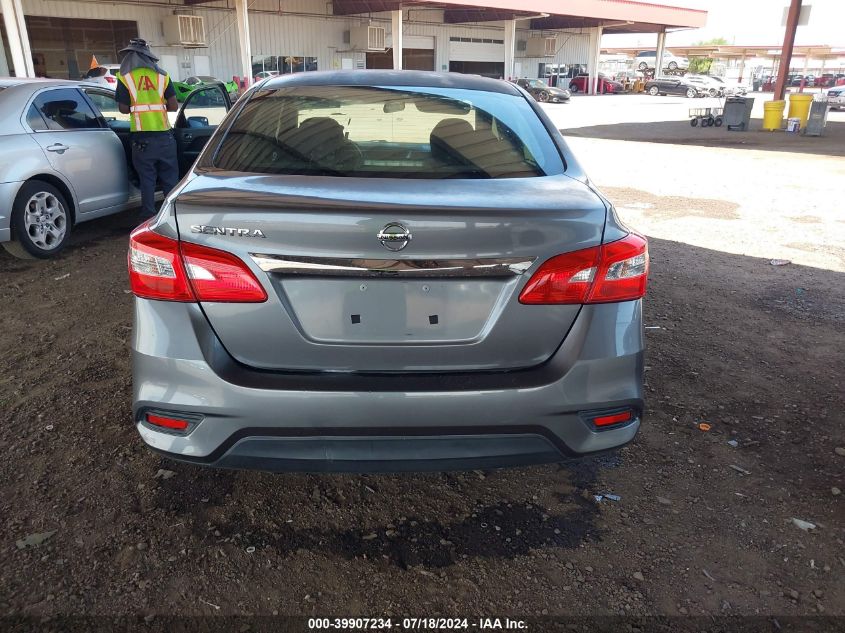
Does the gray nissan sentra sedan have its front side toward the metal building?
yes

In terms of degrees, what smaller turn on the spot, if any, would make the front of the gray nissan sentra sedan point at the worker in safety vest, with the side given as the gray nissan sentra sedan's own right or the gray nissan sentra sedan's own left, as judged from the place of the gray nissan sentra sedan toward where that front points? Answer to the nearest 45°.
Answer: approximately 45° to the gray nissan sentra sedan's own left

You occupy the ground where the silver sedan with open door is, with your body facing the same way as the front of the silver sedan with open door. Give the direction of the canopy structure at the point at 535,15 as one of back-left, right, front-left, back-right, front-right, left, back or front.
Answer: front

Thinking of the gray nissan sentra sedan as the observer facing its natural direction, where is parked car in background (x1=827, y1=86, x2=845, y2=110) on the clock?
The parked car in background is roughly at 1 o'clock from the gray nissan sentra sedan.

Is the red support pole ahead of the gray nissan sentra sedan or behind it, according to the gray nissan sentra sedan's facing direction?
ahead

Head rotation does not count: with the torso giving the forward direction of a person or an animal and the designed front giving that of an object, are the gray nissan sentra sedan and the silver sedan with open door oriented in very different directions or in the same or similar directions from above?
same or similar directions

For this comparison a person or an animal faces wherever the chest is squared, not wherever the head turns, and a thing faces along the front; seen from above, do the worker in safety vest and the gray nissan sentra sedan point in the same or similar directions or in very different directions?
same or similar directions

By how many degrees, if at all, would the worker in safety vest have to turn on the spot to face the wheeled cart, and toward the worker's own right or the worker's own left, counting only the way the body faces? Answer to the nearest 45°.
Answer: approximately 45° to the worker's own right

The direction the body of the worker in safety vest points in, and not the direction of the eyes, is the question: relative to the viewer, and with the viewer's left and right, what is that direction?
facing away from the viewer

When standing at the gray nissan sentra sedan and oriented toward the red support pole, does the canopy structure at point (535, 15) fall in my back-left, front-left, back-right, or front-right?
front-left

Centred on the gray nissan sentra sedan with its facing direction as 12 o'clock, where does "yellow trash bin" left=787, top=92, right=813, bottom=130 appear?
The yellow trash bin is roughly at 1 o'clock from the gray nissan sentra sedan.

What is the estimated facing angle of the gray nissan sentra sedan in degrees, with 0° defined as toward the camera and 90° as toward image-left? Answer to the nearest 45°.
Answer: approximately 180°

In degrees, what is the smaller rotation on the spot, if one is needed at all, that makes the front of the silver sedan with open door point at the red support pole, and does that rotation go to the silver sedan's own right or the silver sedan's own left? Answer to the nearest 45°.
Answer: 0° — it already faces it

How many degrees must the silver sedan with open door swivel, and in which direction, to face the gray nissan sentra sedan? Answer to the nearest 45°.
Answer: approximately 135° to its right

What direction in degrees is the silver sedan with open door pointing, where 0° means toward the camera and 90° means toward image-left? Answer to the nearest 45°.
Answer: approximately 225°
